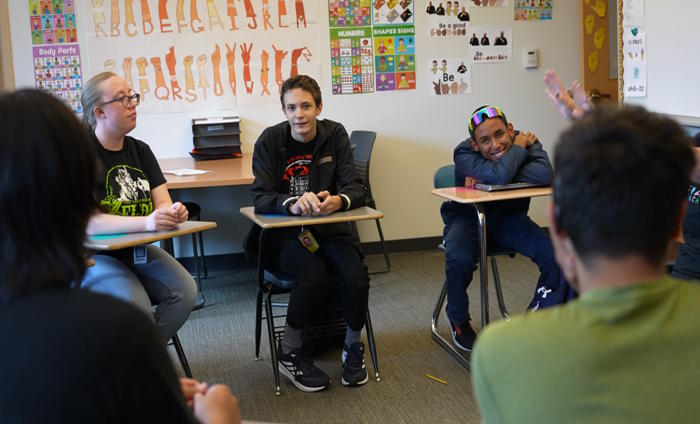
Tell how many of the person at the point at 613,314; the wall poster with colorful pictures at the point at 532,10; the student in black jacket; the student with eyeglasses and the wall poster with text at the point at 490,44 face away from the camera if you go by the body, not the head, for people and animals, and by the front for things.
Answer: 1

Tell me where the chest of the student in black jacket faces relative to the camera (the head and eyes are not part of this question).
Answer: toward the camera

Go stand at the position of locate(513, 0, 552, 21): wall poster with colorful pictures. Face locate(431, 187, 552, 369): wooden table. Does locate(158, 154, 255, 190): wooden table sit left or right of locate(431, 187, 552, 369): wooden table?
right

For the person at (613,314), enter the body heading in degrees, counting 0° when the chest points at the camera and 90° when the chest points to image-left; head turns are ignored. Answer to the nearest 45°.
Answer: approximately 180°

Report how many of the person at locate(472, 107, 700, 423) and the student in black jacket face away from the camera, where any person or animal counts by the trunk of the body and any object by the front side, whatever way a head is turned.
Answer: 1

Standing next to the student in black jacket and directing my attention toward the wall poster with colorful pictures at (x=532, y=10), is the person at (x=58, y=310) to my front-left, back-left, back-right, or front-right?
back-right

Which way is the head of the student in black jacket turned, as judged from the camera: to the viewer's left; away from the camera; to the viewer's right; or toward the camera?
toward the camera

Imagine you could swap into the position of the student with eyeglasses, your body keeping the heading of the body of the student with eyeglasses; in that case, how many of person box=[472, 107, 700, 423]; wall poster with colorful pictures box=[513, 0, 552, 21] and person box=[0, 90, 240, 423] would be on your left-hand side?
1

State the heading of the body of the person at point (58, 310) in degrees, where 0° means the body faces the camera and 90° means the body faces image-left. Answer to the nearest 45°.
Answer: approximately 225°

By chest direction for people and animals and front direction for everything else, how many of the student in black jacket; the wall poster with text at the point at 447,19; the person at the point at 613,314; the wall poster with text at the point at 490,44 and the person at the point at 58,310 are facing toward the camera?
3

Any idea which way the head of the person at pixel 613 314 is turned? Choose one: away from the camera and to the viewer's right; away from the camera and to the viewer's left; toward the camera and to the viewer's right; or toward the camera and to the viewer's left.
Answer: away from the camera and to the viewer's left

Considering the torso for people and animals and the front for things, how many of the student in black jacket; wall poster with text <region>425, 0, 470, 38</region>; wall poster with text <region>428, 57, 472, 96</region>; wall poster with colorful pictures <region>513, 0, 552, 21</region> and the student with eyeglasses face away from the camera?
0

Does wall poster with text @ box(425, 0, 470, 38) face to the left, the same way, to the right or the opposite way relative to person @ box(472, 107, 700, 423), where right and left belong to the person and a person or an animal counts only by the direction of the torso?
the opposite way

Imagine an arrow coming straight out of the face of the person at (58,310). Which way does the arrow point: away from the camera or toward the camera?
away from the camera

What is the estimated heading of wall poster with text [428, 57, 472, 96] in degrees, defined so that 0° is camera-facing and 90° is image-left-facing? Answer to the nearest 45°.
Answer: approximately 0°

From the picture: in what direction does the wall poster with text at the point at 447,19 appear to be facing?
toward the camera

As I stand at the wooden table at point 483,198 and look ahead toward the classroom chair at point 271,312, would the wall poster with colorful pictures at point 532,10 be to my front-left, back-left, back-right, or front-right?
back-right

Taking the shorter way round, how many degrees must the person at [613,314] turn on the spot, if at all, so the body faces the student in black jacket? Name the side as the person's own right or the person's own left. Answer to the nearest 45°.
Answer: approximately 45° to the person's own left
